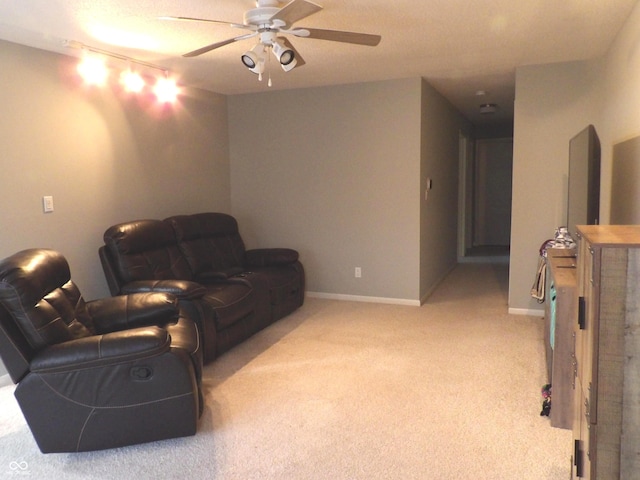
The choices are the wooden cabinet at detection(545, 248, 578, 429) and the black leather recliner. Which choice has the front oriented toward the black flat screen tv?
the black leather recliner

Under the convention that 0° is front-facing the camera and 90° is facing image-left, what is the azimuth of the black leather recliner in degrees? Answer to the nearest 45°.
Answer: approximately 270°

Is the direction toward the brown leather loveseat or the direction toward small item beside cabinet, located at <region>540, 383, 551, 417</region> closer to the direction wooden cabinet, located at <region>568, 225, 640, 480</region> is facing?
the brown leather loveseat

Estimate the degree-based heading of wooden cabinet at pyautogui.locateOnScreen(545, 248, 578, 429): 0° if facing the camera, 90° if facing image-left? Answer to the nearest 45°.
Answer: approximately 90°

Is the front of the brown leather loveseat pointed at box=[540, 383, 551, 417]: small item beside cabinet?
yes

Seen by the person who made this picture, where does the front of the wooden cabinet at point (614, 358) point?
facing to the left of the viewer

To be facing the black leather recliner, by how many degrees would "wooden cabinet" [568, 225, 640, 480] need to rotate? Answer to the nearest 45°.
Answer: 0° — it already faces it

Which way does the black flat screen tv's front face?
to the viewer's left
